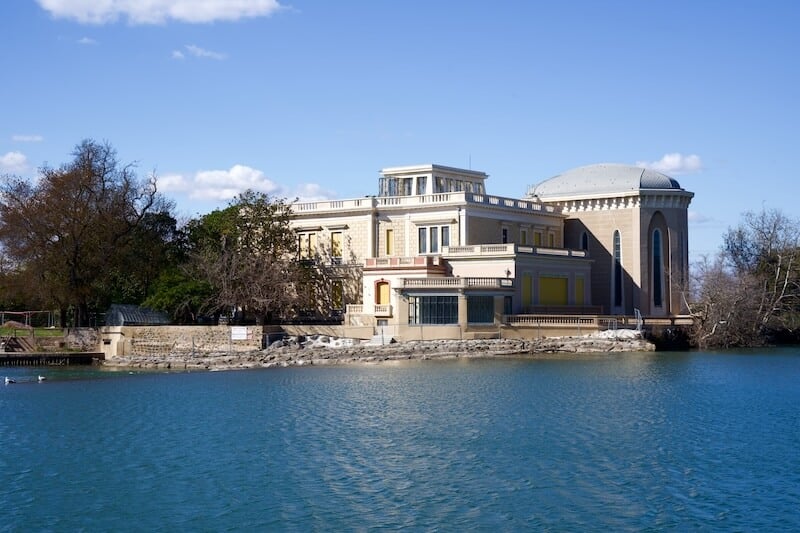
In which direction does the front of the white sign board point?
toward the camera
